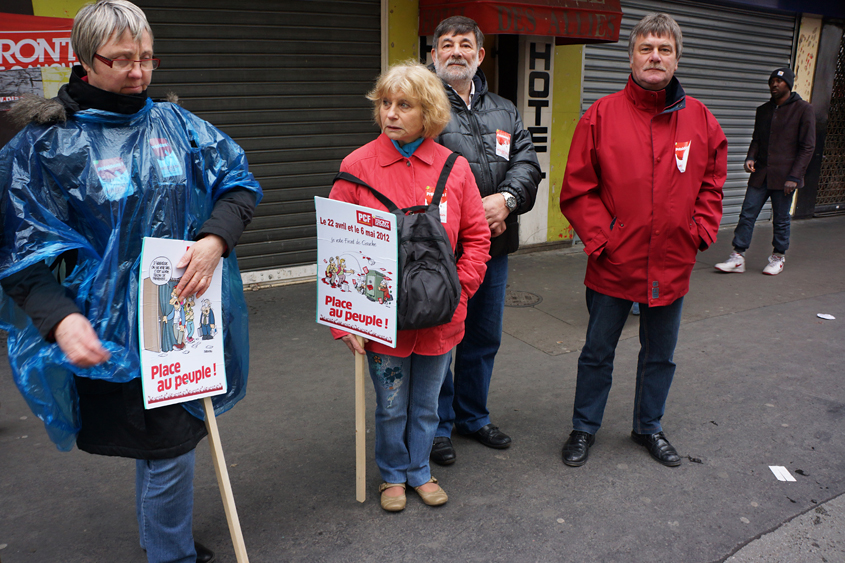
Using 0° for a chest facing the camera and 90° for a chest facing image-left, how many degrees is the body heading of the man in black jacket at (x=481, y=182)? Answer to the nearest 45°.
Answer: approximately 0°

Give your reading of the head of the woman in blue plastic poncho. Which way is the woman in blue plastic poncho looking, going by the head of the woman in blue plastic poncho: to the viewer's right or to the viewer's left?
to the viewer's right

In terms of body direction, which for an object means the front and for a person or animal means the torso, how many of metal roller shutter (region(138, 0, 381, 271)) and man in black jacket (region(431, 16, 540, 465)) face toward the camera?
2

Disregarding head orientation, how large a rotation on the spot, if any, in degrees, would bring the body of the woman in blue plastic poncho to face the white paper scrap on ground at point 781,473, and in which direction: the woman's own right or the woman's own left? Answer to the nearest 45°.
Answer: approximately 45° to the woman's own left

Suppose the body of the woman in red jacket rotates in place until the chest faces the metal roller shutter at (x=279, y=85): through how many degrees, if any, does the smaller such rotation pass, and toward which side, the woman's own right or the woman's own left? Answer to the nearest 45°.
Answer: approximately 180°

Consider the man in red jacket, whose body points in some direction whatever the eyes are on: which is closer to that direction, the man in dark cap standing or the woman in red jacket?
the woman in red jacket

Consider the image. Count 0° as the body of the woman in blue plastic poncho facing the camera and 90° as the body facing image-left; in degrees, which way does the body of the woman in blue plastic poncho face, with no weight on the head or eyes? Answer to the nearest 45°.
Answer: approximately 315°

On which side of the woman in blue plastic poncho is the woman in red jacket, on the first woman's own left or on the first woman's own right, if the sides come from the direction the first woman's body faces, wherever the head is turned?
on the first woman's own left

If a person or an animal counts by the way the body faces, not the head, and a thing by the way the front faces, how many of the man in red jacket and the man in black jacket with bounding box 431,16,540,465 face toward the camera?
2

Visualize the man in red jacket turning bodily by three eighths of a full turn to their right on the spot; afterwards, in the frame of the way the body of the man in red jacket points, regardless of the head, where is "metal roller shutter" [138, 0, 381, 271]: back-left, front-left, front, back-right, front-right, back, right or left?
front

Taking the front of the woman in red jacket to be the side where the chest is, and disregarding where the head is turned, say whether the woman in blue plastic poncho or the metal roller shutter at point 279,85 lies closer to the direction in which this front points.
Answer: the woman in blue plastic poncho
